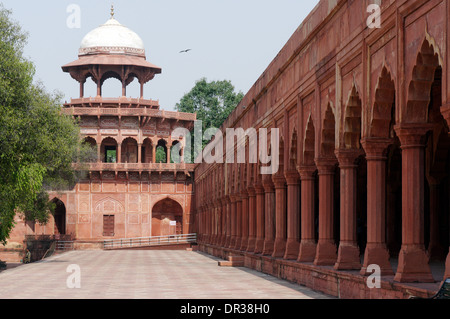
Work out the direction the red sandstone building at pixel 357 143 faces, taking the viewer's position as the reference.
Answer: facing the viewer and to the left of the viewer
